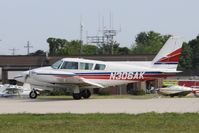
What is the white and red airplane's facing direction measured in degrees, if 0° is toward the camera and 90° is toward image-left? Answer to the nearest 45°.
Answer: approximately 90°
